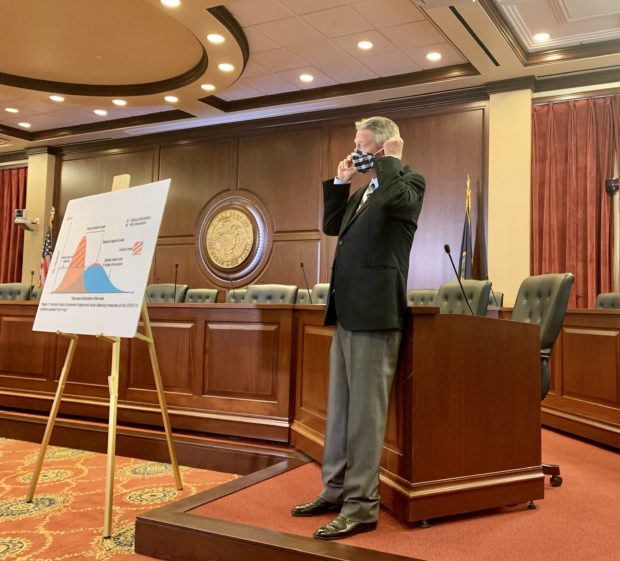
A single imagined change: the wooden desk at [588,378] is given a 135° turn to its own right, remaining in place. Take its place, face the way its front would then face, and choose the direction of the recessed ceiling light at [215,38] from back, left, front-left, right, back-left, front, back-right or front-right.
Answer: left

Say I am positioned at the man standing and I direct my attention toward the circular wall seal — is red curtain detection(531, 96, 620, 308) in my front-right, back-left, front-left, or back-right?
front-right

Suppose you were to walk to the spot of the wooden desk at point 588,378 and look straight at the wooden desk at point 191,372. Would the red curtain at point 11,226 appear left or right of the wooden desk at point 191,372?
right

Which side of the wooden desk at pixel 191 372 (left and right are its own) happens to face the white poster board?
front

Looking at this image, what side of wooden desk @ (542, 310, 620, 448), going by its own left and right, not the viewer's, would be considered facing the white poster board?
front

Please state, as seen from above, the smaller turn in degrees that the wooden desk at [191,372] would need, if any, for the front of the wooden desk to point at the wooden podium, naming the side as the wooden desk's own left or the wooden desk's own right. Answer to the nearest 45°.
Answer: approximately 90° to the wooden desk's own left

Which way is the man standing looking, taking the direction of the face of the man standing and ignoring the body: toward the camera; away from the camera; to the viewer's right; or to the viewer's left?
to the viewer's left

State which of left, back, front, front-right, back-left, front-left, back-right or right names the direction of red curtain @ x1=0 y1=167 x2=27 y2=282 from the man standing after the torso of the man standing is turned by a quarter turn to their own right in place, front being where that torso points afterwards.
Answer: front

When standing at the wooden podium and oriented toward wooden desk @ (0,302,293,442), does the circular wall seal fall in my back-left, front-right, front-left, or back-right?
front-right
